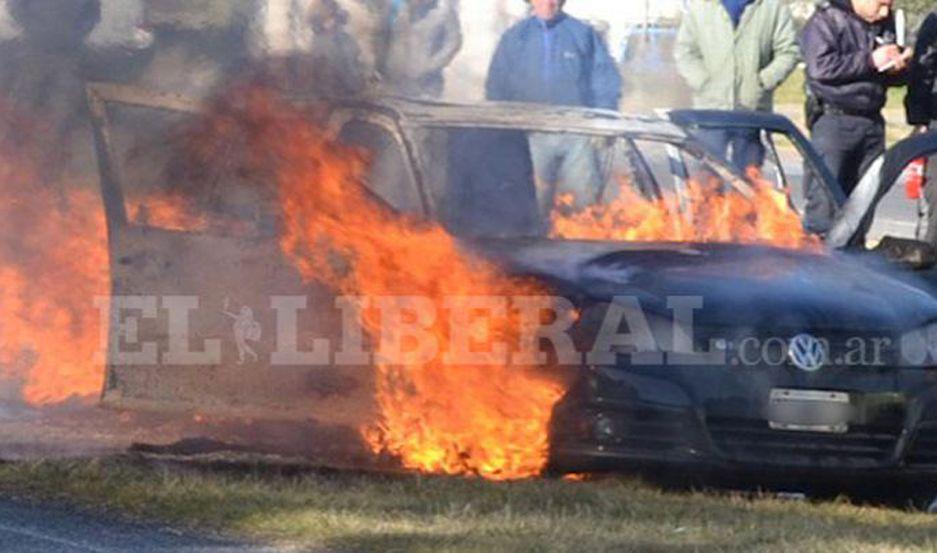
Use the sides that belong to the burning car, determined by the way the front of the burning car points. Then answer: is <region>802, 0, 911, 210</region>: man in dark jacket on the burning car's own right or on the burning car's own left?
on the burning car's own left

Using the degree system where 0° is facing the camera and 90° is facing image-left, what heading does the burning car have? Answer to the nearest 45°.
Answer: approximately 315°

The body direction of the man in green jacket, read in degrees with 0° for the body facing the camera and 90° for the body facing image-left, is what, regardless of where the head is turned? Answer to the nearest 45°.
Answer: approximately 0°

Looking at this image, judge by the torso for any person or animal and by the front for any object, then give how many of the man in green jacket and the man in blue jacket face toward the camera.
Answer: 2

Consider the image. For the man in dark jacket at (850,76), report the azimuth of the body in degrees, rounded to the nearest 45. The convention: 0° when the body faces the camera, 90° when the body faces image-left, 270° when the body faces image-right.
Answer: approximately 315°

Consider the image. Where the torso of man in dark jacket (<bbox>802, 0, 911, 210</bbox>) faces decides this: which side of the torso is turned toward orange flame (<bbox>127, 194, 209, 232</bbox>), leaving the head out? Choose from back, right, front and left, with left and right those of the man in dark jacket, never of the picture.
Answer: right

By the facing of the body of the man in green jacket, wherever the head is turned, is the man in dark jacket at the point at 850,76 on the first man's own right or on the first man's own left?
on the first man's own left
